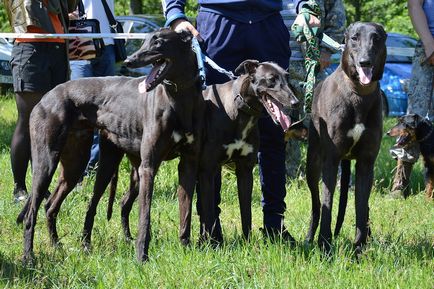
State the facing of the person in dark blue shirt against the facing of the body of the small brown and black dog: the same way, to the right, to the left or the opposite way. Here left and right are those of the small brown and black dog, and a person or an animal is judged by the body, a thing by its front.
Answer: to the left

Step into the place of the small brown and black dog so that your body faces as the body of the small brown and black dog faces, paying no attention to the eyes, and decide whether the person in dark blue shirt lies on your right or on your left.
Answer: on your left

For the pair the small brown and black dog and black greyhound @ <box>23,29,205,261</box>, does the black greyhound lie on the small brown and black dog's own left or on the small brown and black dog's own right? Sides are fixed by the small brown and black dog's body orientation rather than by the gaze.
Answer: on the small brown and black dog's own left

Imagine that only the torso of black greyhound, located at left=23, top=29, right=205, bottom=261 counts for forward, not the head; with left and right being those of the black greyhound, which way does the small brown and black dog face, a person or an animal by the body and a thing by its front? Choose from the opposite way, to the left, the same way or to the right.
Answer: the opposite way

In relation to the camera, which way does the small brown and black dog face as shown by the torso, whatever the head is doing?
to the viewer's left

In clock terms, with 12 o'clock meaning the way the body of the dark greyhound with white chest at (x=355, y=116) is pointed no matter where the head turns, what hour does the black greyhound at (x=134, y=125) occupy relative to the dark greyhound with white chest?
The black greyhound is roughly at 3 o'clock from the dark greyhound with white chest.

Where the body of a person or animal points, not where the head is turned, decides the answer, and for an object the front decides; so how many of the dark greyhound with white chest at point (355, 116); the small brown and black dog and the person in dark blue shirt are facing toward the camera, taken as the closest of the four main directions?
2

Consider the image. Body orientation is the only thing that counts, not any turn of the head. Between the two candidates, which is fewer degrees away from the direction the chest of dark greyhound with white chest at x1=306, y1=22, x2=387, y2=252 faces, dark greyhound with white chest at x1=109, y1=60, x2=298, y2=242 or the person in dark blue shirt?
the dark greyhound with white chest
